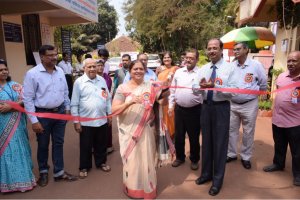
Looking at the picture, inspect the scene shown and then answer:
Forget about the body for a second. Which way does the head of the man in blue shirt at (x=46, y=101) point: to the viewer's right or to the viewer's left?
to the viewer's right

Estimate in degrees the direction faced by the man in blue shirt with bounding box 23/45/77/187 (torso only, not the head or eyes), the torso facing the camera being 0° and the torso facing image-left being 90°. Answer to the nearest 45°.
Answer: approximately 315°

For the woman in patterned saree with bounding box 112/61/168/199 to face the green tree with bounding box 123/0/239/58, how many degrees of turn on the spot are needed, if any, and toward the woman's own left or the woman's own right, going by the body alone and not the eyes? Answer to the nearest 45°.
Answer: approximately 180°

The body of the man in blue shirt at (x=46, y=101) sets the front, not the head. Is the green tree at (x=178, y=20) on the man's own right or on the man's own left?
on the man's own left

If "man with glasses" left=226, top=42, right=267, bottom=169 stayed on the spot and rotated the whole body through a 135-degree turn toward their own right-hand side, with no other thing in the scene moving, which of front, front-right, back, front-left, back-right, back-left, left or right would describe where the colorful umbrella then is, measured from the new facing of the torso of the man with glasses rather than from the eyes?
front

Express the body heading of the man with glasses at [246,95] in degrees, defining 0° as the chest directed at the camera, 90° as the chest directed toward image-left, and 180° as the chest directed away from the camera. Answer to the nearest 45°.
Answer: approximately 45°

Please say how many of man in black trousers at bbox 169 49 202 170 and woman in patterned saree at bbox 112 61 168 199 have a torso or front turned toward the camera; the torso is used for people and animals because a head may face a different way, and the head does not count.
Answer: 2
